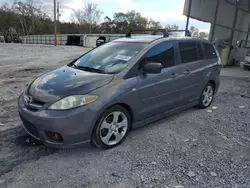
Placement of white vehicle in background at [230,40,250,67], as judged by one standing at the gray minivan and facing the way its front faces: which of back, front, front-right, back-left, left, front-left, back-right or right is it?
back

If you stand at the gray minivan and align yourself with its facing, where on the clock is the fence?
The fence is roughly at 4 o'clock from the gray minivan.

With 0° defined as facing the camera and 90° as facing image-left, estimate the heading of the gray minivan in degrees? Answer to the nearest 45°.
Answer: approximately 45°
